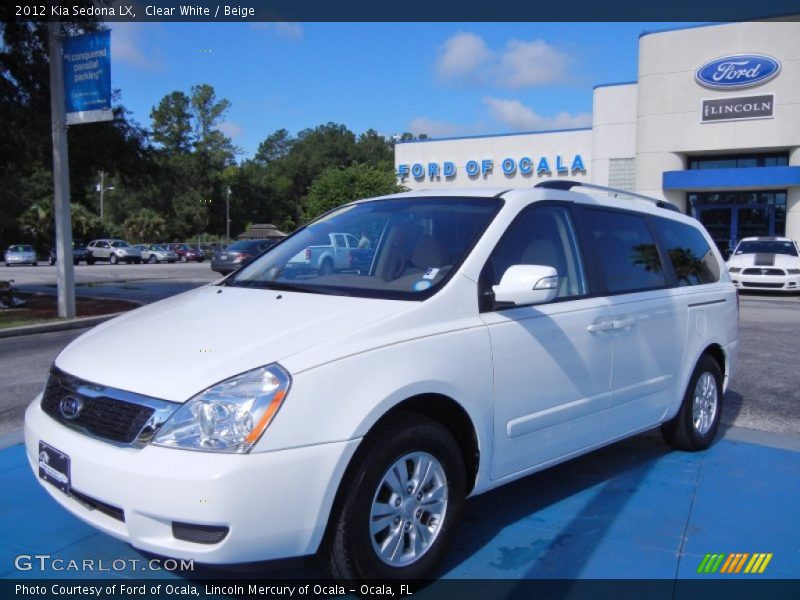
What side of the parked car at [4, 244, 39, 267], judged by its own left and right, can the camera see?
front

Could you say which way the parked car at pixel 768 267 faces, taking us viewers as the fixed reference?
facing the viewer

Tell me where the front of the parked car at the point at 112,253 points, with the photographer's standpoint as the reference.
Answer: facing the viewer and to the right of the viewer

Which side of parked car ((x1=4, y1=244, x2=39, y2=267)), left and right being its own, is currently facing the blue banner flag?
front

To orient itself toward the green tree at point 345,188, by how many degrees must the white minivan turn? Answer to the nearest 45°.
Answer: approximately 135° to its right

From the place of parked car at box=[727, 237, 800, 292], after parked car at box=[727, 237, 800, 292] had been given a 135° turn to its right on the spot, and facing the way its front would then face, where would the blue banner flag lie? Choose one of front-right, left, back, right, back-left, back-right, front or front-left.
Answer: left

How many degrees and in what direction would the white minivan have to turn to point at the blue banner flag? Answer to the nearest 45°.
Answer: approximately 90° to its right

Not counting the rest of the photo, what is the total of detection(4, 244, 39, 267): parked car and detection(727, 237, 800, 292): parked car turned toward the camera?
2

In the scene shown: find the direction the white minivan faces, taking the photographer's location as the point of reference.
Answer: facing the viewer and to the left of the viewer

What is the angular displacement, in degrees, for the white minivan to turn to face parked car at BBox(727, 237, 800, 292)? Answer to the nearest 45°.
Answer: approximately 180°

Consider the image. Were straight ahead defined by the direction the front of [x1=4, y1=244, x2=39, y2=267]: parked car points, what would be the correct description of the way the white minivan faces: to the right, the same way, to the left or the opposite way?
to the right

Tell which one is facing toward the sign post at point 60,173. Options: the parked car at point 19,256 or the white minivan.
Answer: the parked car

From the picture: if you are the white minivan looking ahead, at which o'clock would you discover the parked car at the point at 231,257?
The parked car is roughly at 4 o'clock from the white minivan.

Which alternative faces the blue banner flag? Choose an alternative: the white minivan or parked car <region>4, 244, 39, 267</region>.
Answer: the parked car

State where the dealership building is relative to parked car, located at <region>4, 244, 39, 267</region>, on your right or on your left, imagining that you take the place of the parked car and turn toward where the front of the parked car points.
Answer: on your left

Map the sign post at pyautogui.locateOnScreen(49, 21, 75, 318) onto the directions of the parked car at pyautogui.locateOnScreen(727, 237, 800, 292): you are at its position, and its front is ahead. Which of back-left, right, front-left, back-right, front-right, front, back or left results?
front-right
